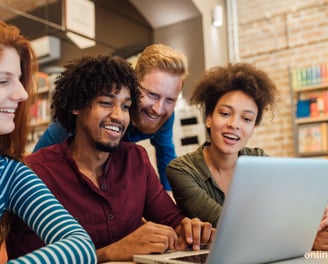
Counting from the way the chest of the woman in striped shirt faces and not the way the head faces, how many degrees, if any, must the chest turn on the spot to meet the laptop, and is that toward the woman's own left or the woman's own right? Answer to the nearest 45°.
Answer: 0° — they already face it

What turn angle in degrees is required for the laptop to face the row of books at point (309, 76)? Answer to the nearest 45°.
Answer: approximately 45° to its right

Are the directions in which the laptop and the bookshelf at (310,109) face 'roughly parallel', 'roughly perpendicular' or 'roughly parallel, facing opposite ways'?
roughly perpendicular

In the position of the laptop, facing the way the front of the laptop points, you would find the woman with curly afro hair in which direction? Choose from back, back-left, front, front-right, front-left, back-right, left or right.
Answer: front-right

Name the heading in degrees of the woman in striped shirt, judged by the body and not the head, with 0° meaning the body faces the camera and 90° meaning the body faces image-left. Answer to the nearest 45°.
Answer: approximately 315°

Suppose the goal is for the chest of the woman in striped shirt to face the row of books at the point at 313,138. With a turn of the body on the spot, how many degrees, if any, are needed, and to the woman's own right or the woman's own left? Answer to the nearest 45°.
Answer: approximately 90° to the woman's own left

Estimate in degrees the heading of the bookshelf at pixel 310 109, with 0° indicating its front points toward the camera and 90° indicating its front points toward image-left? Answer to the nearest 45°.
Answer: approximately 45°

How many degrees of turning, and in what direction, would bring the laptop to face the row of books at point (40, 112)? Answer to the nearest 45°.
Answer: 0° — it already faces it

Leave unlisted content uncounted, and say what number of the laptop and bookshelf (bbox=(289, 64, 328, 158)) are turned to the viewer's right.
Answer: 0

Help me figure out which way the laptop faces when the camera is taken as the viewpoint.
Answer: facing away from the viewer and to the left of the viewer

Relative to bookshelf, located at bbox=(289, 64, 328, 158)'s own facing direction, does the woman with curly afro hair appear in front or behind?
in front

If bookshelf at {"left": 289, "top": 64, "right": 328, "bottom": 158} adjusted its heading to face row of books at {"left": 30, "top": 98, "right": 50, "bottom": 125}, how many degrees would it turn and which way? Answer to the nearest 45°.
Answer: approximately 45° to its right

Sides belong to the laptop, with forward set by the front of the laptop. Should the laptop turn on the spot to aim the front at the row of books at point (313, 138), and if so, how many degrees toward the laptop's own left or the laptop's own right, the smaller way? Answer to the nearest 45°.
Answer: approximately 45° to the laptop's own right

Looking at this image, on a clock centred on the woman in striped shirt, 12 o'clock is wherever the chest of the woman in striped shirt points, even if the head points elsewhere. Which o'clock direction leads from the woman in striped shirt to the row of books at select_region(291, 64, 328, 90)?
The row of books is roughly at 9 o'clock from the woman in striped shirt.

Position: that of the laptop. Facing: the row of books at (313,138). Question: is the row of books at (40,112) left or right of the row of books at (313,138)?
left
